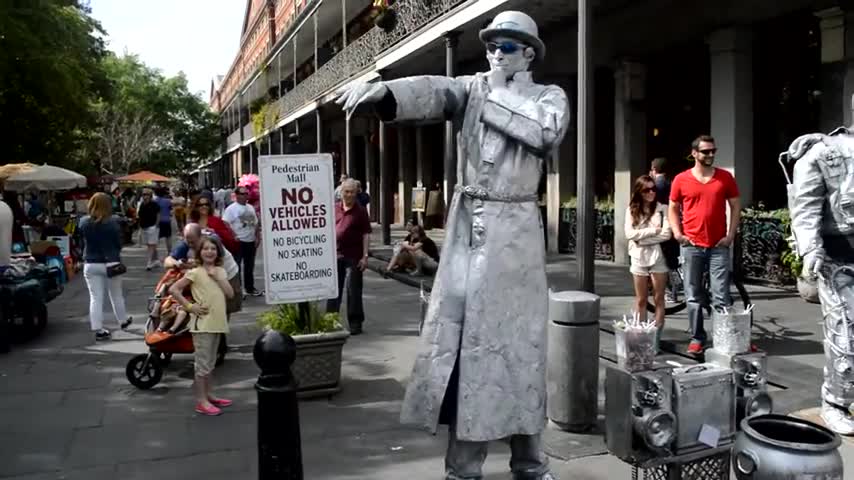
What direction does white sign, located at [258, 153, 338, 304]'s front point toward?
toward the camera

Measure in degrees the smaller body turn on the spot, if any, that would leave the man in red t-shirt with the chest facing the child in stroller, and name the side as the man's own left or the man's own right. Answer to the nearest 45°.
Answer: approximately 90° to the man's own right

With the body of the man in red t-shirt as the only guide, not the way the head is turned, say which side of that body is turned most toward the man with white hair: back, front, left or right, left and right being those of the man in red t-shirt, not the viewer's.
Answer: right

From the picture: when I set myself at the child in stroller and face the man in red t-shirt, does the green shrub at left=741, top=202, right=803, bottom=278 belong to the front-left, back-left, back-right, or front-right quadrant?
front-left

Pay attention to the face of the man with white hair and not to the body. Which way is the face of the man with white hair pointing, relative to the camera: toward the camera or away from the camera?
toward the camera

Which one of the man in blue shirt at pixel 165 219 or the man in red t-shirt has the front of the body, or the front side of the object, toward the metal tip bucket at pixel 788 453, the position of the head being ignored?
the man in red t-shirt

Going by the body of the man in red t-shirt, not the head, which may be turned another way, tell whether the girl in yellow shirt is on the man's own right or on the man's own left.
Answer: on the man's own right

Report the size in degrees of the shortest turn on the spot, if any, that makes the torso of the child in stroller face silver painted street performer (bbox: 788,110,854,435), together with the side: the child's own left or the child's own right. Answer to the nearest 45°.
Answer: approximately 90° to the child's own left

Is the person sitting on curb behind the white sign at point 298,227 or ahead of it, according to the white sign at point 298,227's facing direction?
behind

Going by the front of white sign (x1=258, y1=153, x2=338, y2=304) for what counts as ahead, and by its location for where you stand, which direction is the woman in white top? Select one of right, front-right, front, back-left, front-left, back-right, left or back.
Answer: left

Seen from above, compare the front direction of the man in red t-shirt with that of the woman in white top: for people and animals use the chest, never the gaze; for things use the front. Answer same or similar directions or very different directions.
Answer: same or similar directions

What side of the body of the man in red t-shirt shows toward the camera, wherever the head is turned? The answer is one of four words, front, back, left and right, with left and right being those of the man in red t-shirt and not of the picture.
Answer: front

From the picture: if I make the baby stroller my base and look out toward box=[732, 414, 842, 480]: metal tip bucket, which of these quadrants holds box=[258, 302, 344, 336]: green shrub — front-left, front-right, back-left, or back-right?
front-left

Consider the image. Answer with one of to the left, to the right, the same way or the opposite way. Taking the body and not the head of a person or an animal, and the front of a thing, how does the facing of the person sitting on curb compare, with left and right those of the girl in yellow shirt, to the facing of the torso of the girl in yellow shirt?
to the right
